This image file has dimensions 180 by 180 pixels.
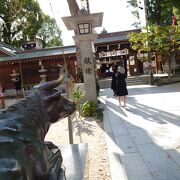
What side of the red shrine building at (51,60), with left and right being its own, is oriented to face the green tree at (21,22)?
back

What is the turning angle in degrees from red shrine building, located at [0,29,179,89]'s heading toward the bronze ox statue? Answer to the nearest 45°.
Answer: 0° — it already faces it

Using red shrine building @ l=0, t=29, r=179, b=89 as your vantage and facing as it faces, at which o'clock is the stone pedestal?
The stone pedestal is roughly at 12 o'clock from the red shrine building.

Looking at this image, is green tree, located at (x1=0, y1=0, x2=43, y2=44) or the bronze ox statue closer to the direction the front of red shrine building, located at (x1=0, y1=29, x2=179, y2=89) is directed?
the bronze ox statue

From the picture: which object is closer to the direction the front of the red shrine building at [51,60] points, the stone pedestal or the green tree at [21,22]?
the stone pedestal

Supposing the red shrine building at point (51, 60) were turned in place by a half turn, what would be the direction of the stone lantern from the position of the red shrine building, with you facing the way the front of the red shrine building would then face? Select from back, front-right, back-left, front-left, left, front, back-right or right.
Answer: back

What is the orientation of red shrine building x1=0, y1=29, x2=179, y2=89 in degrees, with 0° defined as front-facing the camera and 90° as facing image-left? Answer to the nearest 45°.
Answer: approximately 0°
